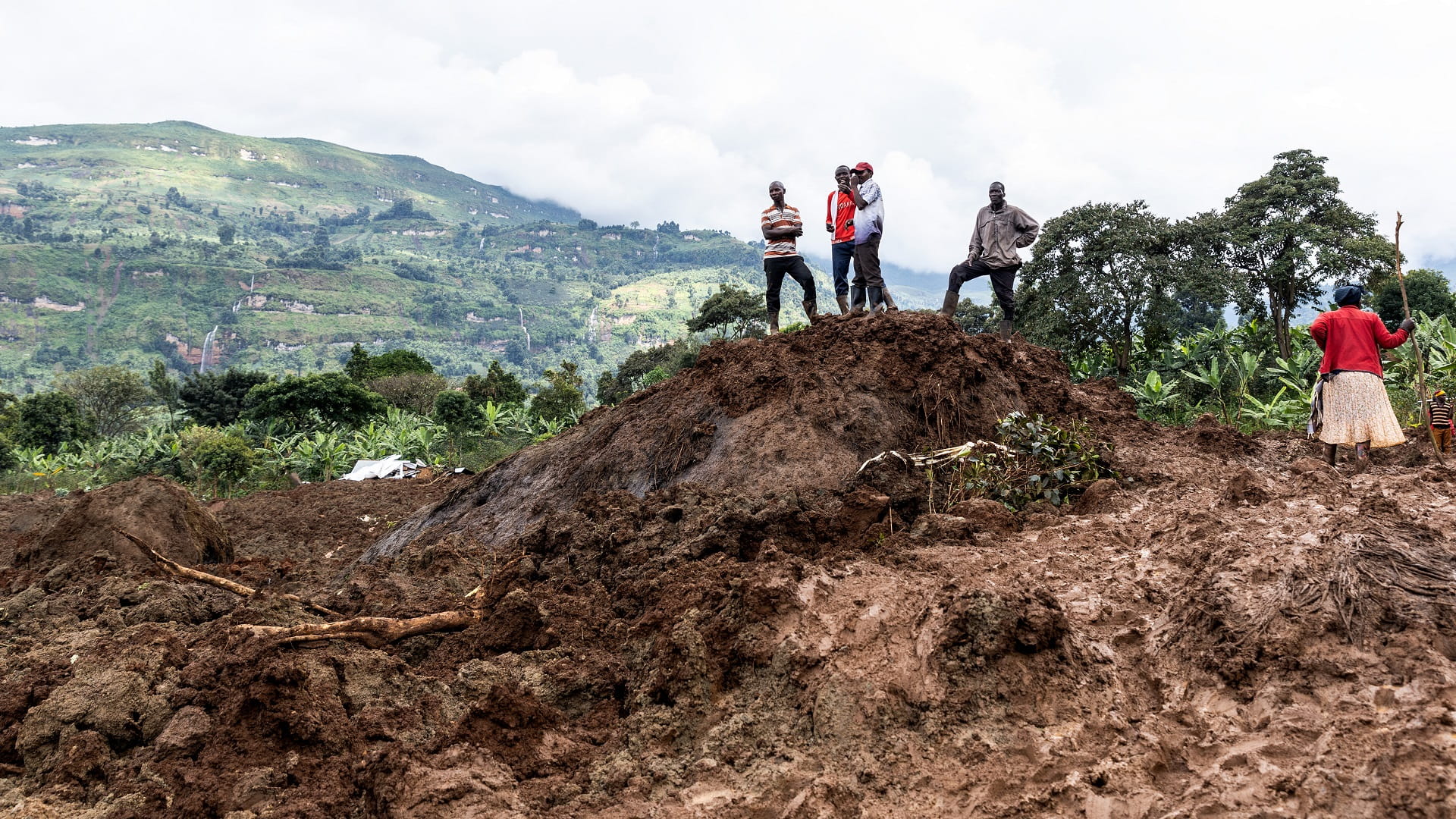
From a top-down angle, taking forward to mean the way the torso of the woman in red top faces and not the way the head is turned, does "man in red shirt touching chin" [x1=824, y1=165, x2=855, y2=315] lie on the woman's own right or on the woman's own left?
on the woman's own left

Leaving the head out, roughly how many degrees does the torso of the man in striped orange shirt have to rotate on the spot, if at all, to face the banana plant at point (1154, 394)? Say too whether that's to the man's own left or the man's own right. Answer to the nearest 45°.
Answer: approximately 135° to the man's own left

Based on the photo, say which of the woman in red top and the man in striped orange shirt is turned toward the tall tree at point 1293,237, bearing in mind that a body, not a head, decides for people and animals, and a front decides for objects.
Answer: the woman in red top

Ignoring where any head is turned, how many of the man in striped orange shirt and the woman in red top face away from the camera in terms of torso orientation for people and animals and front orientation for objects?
1

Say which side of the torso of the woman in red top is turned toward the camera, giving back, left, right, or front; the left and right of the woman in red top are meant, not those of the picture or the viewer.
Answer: back

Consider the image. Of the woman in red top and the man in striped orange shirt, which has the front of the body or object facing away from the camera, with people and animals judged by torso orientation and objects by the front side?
the woman in red top

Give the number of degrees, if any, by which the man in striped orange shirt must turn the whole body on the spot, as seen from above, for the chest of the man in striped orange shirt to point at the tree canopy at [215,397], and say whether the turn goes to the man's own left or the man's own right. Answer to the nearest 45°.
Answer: approximately 135° to the man's own right

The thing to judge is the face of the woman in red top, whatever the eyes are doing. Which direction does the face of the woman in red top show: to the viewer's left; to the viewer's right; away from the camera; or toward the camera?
away from the camera

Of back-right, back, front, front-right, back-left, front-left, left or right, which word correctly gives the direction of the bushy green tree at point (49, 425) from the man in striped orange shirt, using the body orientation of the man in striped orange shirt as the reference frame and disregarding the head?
back-right

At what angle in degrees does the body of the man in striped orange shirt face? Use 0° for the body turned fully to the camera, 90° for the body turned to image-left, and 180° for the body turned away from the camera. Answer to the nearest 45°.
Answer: approximately 0°
